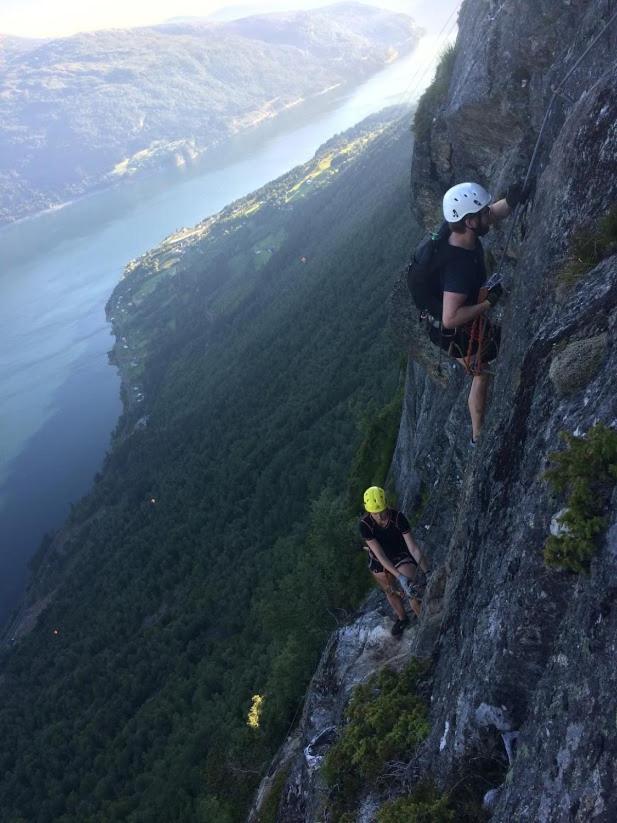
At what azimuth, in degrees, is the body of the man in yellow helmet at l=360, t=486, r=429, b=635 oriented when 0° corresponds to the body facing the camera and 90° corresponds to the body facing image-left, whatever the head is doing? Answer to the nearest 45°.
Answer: approximately 315°

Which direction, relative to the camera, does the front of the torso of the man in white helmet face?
to the viewer's right

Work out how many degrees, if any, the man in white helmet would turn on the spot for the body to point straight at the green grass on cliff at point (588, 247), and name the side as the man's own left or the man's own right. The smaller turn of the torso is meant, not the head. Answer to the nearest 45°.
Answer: approximately 45° to the man's own right

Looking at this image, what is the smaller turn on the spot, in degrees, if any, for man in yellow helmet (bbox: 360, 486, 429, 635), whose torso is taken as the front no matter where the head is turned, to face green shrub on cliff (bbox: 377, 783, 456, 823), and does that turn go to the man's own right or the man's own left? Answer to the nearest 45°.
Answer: approximately 45° to the man's own right

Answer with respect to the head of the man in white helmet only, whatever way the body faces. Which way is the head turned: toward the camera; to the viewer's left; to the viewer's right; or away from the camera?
to the viewer's right

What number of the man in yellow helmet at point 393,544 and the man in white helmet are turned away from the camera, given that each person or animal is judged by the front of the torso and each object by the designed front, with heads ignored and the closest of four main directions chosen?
0

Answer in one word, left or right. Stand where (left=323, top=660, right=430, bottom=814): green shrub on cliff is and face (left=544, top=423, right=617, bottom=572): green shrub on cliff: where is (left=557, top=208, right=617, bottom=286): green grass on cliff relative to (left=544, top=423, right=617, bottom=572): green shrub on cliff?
left

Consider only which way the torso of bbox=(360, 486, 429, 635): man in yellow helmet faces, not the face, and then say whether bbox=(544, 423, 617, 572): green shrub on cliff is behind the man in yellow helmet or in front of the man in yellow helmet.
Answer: in front
